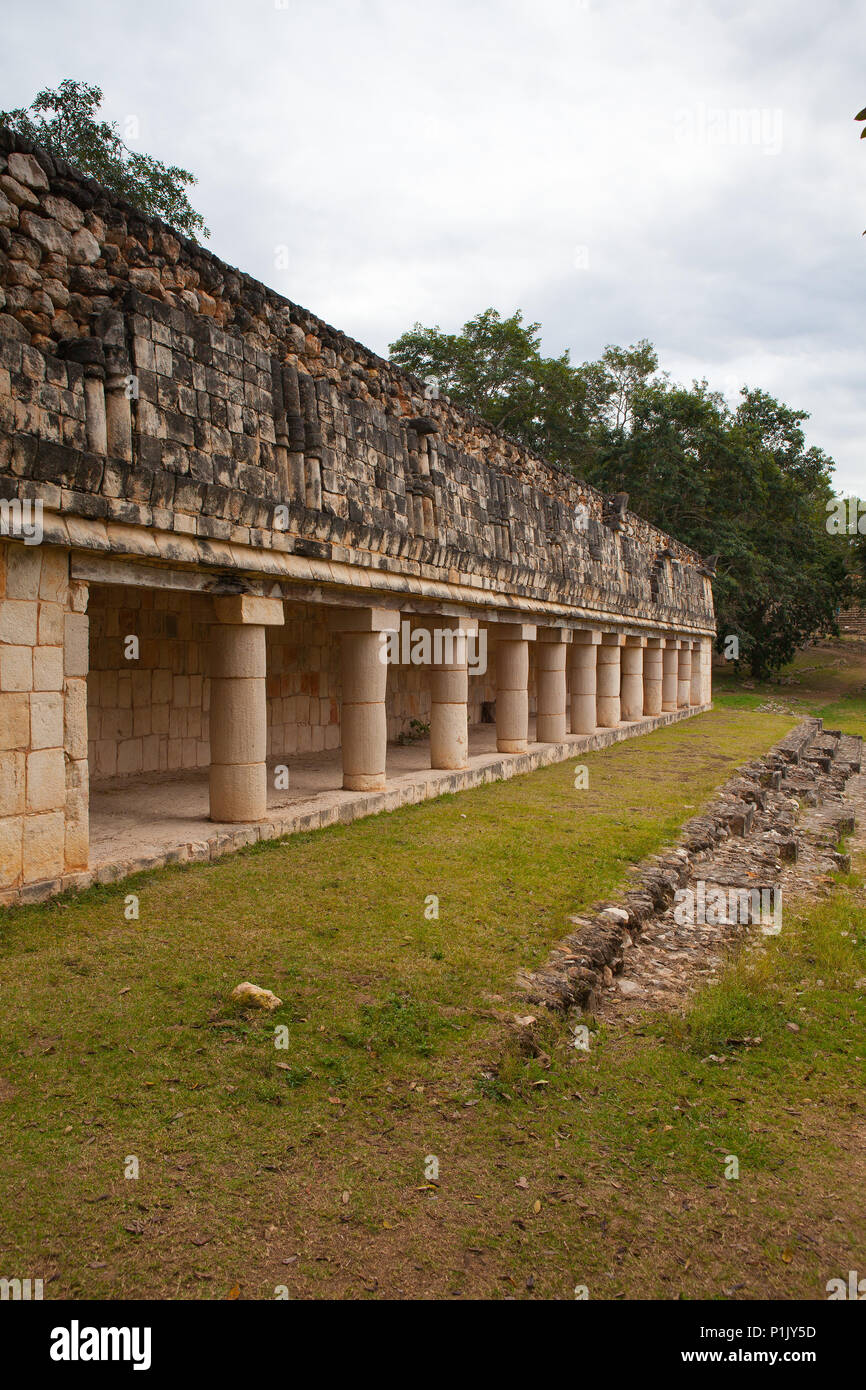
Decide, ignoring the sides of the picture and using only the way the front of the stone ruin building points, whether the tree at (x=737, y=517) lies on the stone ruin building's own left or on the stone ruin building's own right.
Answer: on the stone ruin building's own left

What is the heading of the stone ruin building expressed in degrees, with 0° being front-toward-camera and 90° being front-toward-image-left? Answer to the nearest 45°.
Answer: approximately 315°

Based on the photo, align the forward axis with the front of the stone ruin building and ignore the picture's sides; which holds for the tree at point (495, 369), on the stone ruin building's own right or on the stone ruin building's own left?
on the stone ruin building's own left

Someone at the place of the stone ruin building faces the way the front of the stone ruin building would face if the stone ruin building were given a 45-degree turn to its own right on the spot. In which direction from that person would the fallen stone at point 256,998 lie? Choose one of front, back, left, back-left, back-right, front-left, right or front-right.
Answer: front
